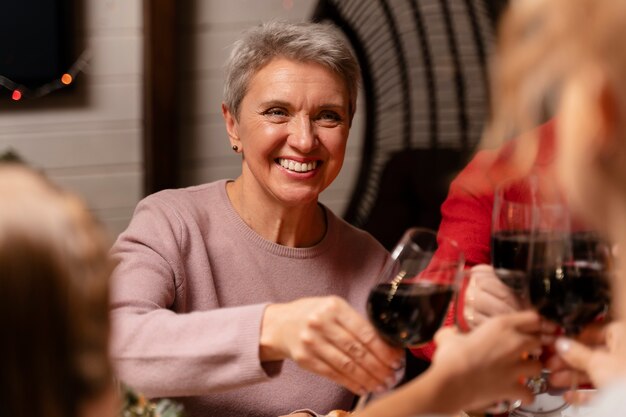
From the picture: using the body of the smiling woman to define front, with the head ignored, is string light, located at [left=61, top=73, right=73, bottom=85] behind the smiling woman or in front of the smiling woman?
behind

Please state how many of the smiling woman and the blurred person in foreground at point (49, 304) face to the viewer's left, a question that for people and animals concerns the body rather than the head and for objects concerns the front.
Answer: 0

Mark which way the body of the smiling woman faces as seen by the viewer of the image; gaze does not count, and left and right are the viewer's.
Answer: facing the viewer and to the right of the viewer

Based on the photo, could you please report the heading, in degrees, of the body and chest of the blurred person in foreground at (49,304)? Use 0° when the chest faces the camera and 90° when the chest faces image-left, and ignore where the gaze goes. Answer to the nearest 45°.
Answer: approximately 225°

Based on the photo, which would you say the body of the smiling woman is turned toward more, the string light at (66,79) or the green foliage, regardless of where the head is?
the green foliage

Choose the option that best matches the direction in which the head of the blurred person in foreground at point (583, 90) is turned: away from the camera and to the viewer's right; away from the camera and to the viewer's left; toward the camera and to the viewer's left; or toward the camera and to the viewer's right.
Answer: away from the camera and to the viewer's left

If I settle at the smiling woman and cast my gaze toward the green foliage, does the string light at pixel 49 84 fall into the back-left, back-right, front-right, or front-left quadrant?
back-right

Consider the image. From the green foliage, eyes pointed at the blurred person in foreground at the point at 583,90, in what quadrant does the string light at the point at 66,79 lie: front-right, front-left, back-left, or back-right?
back-left

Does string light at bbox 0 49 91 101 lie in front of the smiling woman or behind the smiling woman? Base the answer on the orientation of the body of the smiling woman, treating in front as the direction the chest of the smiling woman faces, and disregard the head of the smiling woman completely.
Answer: behind

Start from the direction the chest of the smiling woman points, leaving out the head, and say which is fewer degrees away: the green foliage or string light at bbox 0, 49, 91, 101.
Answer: the green foliage

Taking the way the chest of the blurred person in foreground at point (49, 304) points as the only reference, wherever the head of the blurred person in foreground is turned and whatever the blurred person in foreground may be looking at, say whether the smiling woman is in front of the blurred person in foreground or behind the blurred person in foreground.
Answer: in front

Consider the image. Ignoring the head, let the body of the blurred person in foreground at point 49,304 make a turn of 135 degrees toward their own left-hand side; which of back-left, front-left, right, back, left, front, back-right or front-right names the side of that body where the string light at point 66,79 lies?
right

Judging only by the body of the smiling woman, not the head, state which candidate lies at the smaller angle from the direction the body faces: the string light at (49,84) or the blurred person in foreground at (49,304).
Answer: the blurred person in foreground
